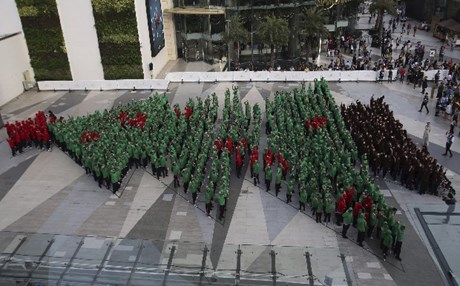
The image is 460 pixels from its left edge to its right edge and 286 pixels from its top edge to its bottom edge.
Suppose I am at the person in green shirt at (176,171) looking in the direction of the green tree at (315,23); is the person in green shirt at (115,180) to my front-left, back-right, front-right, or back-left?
back-left

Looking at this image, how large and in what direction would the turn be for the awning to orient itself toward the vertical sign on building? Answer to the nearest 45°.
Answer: approximately 45° to its right

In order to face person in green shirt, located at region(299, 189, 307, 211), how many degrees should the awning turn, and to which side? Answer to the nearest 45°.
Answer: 0° — it already faces them

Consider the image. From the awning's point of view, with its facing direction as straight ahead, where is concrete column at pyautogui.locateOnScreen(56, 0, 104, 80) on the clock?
The concrete column is roughly at 2 o'clock from the awning.

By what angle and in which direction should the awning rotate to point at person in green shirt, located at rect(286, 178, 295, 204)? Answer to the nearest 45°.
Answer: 0° — it already faces them

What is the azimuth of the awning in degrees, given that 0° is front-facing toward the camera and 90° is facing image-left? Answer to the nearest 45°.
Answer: approximately 0°

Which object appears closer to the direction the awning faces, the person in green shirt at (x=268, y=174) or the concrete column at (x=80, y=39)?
the person in green shirt

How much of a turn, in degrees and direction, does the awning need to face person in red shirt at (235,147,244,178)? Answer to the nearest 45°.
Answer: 0° — it already faces them

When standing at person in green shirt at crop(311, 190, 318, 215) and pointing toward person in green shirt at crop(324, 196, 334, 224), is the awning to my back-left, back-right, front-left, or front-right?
back-left

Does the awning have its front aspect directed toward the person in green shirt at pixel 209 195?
yes

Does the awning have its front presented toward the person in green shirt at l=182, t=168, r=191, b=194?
yes
